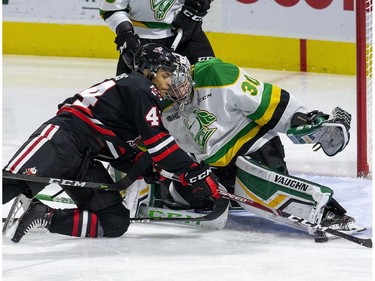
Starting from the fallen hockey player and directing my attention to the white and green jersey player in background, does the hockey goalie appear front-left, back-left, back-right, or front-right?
front-right

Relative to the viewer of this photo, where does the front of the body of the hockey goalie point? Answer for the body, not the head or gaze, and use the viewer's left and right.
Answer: facing the viewer and to the left of the viewer

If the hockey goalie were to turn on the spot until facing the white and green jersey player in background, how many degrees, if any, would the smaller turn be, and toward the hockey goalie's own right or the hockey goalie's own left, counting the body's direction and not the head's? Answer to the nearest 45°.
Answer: approximately 90° to the hockey goalie's own right

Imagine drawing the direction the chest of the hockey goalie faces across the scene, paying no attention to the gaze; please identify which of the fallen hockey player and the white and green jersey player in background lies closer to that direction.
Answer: the fallen hockey player
